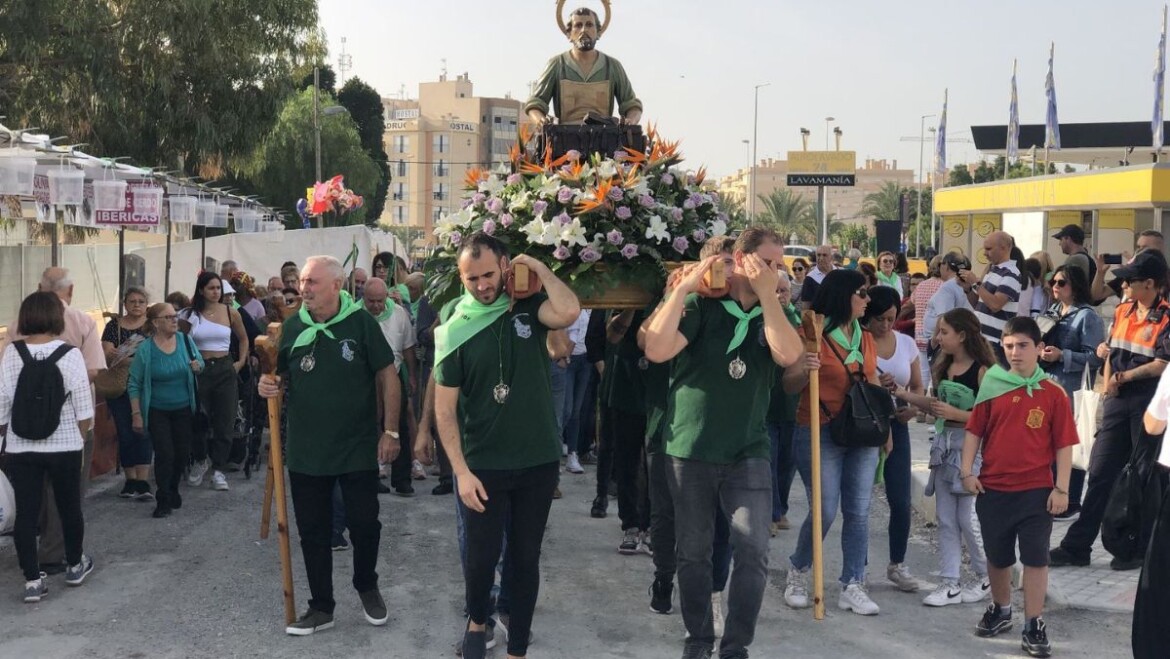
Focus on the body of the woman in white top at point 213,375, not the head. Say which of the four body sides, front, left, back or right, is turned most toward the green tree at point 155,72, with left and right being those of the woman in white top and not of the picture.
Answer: back

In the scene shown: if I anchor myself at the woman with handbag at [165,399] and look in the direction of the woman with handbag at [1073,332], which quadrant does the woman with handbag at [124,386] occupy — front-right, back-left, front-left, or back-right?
back-left

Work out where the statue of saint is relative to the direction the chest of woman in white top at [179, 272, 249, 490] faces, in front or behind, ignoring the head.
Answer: in front

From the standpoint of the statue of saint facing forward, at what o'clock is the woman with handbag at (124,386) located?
The woman with handbag is roughly at 4 o'clock from the statue of saint.

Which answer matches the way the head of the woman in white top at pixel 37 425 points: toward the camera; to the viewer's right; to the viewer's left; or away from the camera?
away from the camera

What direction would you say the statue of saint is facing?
toward the camera

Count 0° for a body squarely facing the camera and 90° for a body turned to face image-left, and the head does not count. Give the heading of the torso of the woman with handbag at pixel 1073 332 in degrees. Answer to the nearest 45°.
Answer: approximately 45°

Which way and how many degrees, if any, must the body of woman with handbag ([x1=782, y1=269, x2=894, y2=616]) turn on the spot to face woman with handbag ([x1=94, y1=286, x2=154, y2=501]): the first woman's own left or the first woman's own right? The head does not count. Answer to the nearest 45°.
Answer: approximately 135° to the first woman's own right

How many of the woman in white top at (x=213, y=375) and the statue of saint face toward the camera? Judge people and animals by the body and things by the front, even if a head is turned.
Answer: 2
